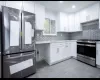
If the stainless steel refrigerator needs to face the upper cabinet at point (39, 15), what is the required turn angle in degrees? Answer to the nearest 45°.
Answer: approximately 90° to its left

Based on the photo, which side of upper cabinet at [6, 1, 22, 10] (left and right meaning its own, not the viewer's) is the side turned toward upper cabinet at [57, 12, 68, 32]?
left

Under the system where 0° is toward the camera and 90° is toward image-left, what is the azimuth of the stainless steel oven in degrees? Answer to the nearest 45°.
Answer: approximately 45°

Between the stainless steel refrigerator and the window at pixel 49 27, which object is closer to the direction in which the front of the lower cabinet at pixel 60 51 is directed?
the stainless steel refrigerator

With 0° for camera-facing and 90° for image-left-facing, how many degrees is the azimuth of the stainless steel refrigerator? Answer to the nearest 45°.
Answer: approximately 315°

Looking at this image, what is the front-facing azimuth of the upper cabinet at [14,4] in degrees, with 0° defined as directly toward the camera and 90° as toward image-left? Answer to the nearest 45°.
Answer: approximately 315°

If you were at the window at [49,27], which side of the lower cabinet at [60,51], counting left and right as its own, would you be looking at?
back
